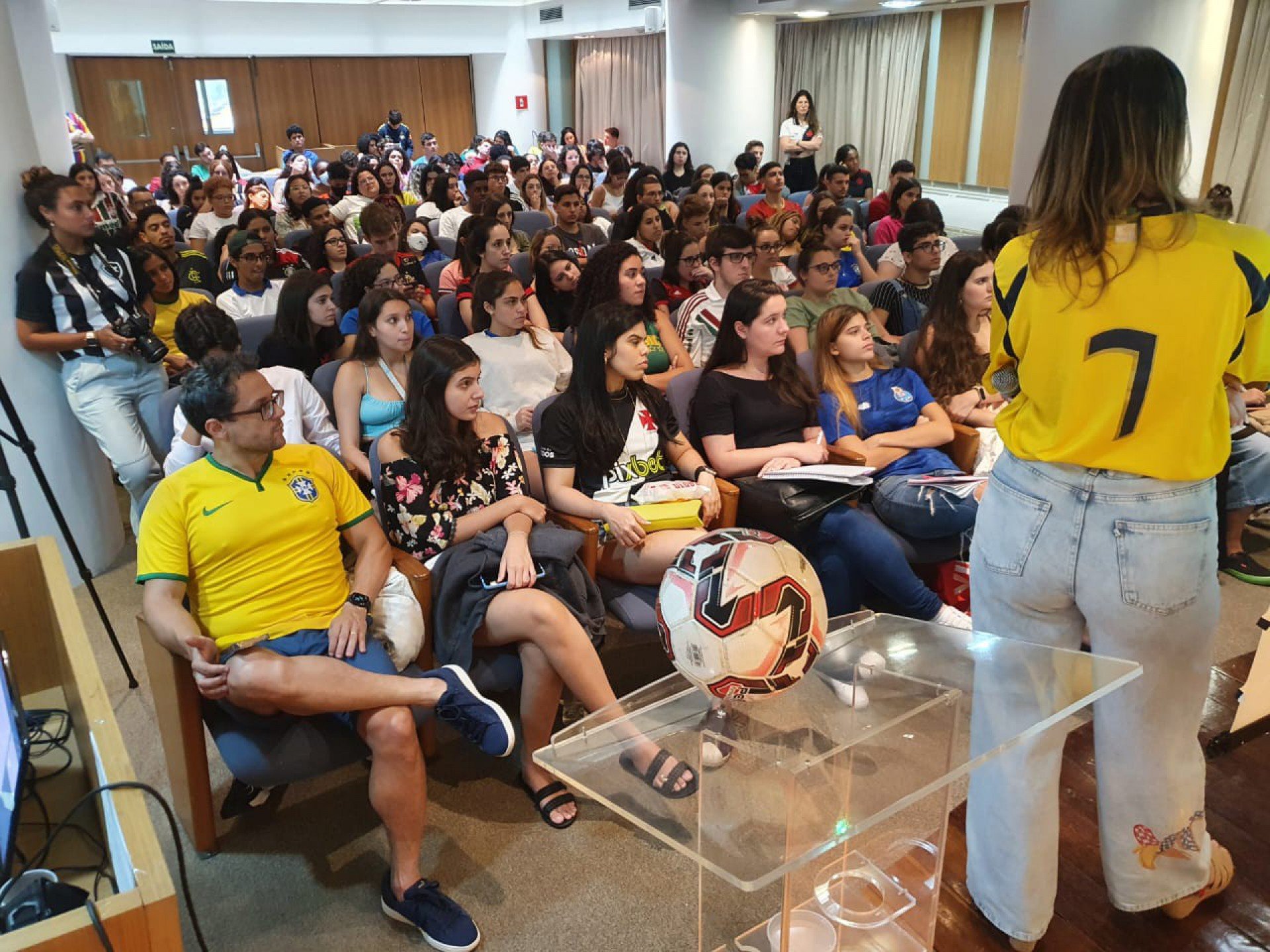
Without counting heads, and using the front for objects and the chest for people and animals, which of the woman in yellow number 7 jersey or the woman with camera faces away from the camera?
the woman in yellow number 7 jersey

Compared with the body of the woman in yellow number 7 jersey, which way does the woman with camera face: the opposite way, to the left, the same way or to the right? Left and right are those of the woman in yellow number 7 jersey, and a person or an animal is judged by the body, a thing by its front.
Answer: to the right

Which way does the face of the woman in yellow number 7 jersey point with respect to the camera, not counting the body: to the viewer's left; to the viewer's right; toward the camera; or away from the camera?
away from the camera

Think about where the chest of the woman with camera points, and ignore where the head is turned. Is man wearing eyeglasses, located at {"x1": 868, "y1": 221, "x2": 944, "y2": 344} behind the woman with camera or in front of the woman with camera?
in front

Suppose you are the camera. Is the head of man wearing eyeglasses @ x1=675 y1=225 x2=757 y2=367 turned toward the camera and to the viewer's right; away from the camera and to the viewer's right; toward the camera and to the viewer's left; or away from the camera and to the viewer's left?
toward the camera and to the viewer's right

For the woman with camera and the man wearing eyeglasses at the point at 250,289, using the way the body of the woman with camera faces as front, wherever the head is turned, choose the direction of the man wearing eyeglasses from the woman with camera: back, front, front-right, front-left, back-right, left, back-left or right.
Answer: left

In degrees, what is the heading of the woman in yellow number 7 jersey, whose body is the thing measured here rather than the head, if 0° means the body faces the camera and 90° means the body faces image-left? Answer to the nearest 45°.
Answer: approximately 180°

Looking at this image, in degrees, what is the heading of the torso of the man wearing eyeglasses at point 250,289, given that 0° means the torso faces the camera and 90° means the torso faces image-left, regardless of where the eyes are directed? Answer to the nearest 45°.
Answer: approximately 315°

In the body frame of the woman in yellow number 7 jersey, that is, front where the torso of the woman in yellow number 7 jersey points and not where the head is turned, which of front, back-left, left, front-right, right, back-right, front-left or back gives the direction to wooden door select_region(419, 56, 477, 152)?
front-left

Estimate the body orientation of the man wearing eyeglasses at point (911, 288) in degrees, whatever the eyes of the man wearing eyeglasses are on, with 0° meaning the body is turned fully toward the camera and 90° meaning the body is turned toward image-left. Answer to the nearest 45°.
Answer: approximately 315°

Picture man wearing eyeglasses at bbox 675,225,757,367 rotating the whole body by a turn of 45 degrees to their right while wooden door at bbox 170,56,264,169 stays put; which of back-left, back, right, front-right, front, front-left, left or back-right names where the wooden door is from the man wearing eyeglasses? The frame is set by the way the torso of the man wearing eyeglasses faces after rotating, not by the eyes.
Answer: back-right

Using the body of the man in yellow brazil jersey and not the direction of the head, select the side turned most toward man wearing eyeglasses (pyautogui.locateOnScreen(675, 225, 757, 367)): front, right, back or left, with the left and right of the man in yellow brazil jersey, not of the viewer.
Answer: left

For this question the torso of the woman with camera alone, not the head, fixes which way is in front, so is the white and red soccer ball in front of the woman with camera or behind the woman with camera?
in front

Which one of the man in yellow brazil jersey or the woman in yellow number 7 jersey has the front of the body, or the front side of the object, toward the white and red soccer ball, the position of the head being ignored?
the man in yellow brazil jersey

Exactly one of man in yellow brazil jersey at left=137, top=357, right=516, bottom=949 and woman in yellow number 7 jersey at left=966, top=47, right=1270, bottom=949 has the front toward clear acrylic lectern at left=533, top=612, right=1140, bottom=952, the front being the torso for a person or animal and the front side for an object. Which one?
the man in yellow brazil jersey

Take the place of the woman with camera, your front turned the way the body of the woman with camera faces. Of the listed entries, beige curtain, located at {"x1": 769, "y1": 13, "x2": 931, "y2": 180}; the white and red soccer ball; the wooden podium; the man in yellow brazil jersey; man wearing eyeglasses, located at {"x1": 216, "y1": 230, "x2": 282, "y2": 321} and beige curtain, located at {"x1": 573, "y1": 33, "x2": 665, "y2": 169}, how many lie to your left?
3
